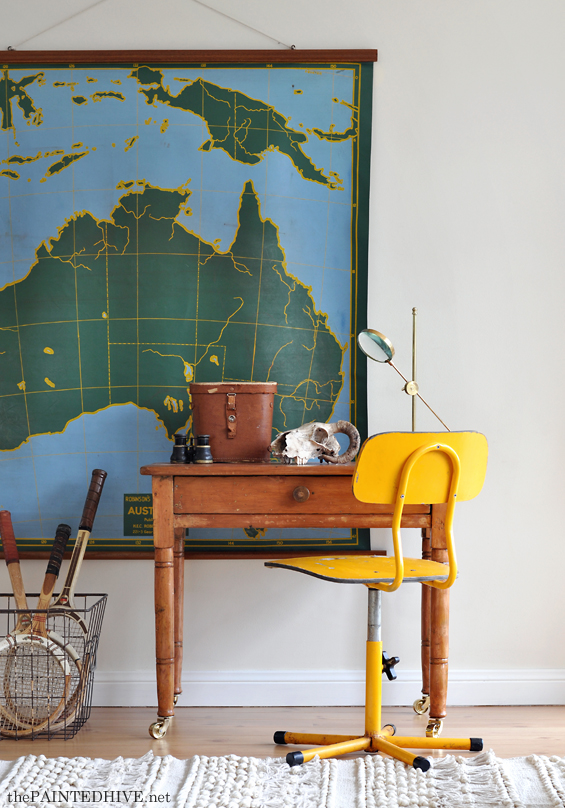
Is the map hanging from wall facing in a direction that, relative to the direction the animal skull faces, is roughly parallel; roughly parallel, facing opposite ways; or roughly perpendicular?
roughly perpendicular

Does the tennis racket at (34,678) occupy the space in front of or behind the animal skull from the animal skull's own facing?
in front

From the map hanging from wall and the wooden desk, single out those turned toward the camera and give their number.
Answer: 2

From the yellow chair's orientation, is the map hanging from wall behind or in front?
in front

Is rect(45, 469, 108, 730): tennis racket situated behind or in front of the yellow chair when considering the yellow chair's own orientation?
in front

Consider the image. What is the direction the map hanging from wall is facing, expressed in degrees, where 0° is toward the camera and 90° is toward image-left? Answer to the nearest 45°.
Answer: approximately 0°

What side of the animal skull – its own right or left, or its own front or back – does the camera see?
left
